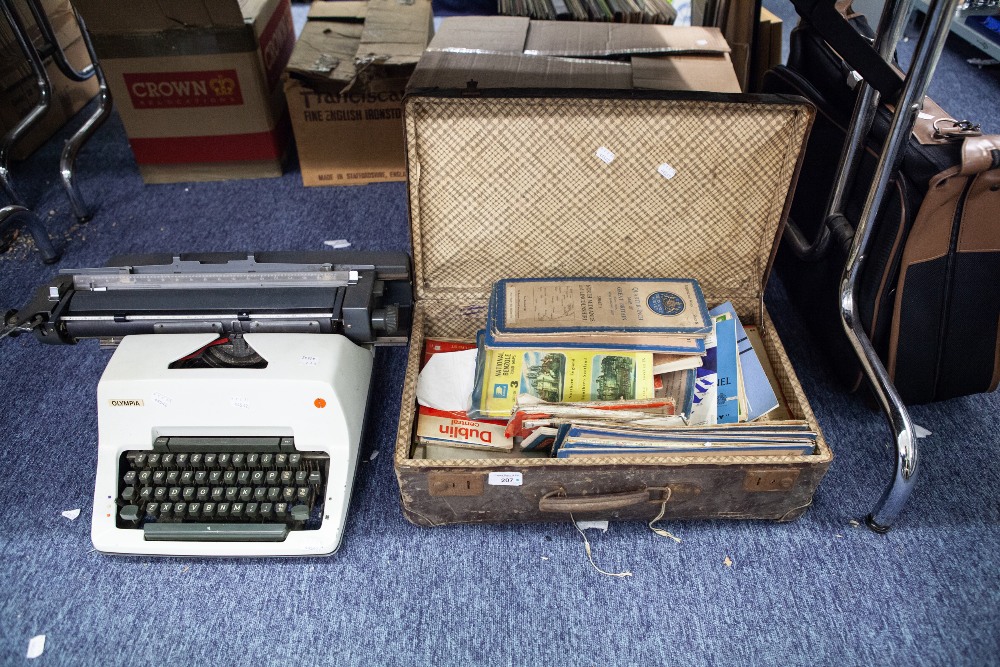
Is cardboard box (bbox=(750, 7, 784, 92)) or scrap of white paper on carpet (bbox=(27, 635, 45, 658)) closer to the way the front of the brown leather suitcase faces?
the scrap of white paper on carpet

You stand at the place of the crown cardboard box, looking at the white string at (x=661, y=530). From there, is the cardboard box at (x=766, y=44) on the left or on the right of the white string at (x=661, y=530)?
left

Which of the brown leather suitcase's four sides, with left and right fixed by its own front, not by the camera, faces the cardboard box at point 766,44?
back

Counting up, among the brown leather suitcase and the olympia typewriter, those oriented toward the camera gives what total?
2

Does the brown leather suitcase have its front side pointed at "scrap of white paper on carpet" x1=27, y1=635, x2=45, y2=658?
no

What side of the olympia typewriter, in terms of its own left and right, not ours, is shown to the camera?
front

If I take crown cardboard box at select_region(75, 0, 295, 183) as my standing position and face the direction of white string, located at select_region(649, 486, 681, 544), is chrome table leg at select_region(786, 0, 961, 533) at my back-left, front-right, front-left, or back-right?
front-left

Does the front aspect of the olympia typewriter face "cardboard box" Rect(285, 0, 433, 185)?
no

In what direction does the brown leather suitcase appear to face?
toward the camera

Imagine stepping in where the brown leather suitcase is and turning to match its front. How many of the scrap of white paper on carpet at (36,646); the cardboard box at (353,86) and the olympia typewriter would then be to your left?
0

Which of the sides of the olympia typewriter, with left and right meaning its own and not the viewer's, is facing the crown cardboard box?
back

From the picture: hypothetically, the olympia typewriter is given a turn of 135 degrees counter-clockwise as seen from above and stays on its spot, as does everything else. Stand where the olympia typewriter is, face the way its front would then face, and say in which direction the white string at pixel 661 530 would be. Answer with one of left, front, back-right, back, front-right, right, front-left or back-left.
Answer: right
